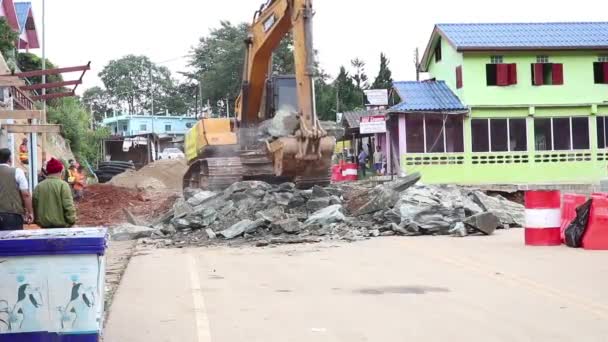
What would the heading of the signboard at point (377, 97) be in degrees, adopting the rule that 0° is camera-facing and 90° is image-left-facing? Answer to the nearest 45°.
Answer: approximately 0°

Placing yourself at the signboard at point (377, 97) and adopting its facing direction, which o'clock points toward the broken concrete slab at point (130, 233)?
The broken concrete slab is roughly at 1 o'clock from the signboard.

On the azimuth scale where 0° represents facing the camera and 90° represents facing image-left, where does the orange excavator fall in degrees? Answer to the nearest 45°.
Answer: approximately 315°

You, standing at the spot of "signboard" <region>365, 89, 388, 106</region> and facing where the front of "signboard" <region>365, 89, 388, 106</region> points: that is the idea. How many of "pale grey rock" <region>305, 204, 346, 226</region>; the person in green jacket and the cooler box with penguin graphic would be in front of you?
3

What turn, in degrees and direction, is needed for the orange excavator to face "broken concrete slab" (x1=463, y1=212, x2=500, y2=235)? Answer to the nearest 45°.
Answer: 0° — it already faces it

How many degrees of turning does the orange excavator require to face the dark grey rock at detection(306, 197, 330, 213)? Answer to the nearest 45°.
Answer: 0° — it already faces it
